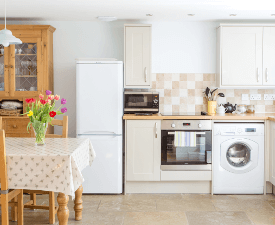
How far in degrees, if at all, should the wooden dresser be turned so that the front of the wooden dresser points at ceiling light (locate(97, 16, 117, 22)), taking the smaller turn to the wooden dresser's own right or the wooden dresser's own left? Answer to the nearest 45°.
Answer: approximately 90° to the wooden dresser's own left

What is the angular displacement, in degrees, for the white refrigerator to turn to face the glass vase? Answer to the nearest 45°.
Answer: approximately 45° to its right

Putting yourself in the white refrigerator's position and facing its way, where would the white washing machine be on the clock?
The white washing machine is roughly at 9 o'clock from the white refrigerator.

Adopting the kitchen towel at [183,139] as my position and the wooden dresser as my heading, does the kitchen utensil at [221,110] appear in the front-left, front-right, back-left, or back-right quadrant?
back-right
